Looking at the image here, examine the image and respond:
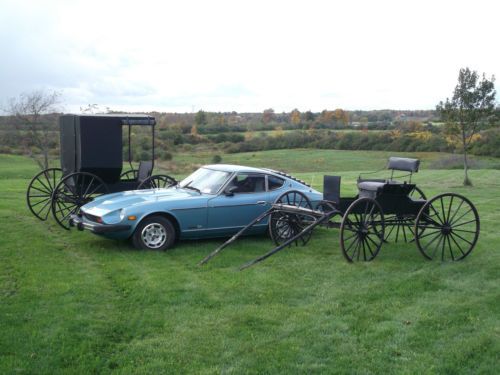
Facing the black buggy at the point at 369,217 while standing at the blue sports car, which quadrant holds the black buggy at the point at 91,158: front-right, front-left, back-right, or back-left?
back-left

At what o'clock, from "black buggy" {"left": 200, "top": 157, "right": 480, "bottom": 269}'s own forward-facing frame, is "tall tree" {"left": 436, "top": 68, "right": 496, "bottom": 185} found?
The tall tree is roughly at 5 o'clock from the black buggy.

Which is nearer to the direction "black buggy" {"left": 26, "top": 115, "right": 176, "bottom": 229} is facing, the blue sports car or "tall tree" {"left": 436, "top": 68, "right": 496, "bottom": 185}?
the tall tree

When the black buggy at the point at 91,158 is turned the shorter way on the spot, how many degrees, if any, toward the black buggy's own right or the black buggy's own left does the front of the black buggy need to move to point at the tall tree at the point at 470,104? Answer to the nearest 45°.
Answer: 0° — it already faces it

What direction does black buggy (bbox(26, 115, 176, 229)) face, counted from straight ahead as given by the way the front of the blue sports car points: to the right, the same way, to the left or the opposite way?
the opposite way

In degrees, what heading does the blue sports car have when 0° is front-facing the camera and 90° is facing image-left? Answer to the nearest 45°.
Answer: approximately 45°

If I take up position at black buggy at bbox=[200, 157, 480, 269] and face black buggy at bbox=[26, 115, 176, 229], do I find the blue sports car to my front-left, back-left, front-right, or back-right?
front-left

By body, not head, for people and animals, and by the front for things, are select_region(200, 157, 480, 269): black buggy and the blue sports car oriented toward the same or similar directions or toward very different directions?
same or similar directions

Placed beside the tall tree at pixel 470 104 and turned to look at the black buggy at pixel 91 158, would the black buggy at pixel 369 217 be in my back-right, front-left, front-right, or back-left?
front-left

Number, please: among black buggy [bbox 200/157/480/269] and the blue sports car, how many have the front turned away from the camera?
0

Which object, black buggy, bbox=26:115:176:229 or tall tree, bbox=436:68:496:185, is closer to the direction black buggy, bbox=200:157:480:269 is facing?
the black buggy

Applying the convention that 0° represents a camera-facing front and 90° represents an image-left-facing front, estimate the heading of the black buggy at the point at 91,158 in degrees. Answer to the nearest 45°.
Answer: approximately 225°

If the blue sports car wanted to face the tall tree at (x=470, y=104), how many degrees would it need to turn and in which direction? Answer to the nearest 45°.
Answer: approximately 180°

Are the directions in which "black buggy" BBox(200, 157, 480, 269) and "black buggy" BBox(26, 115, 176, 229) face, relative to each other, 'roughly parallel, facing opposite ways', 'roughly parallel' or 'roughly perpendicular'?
roughly parallel, facing opposite ways

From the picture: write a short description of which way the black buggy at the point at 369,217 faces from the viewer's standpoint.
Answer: facing the viewer and to the left of the viewer
